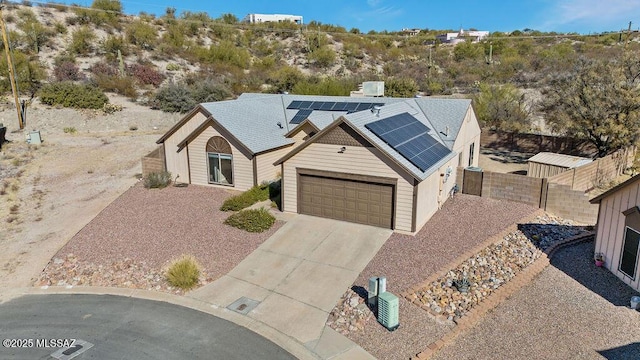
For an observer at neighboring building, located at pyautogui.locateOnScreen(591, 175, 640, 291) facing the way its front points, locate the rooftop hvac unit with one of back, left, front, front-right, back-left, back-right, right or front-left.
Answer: right

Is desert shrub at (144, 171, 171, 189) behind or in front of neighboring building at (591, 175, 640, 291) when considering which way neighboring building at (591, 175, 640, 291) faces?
in front

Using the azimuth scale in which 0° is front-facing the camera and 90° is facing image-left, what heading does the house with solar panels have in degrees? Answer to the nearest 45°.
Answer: approximately 45°

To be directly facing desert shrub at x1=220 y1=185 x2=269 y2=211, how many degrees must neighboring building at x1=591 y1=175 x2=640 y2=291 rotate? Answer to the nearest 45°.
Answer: approximately 45° to its right

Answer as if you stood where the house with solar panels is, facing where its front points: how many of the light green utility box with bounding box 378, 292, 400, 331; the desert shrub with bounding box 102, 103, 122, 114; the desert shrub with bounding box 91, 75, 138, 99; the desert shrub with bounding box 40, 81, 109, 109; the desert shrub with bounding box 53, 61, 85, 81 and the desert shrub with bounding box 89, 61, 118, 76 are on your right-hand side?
5

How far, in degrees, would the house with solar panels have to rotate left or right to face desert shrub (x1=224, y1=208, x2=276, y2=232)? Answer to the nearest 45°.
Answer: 0° — it already faces it

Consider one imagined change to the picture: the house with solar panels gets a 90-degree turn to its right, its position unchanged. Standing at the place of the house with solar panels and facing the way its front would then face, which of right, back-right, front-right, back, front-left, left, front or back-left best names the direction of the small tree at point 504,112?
right

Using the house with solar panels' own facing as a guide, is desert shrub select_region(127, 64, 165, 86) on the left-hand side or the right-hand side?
on its right

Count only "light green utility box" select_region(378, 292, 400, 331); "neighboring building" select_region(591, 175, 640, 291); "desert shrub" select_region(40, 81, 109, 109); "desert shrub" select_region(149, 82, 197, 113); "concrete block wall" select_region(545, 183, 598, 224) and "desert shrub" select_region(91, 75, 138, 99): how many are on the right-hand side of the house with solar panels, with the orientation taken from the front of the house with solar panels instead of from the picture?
3

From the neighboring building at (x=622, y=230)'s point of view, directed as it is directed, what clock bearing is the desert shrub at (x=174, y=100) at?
The desert shrub is roughly at 2 o'clock from the neighboring building.

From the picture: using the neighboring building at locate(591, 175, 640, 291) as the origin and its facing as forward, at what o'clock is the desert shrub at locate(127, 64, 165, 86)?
The desert shrub is roughly at 2 o'clock from the neighboring building.

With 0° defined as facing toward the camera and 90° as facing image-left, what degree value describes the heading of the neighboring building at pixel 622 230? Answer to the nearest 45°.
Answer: approximately 45°

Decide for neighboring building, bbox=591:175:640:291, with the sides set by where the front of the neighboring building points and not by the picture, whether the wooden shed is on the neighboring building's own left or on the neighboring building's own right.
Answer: on the neighboring building's own right

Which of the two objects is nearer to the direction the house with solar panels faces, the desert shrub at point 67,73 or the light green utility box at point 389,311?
the light green utility box
